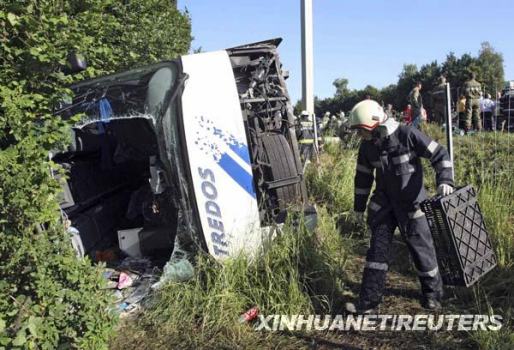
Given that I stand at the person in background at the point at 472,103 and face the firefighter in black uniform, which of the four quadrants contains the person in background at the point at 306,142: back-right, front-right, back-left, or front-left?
front-right

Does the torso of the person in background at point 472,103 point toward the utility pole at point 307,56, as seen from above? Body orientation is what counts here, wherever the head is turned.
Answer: no

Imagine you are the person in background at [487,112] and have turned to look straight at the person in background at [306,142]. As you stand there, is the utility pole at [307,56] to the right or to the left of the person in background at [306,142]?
right

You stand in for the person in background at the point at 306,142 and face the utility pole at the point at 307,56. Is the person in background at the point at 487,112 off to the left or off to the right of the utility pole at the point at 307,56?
right
